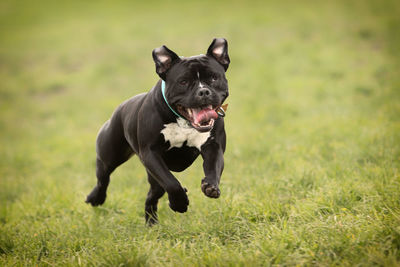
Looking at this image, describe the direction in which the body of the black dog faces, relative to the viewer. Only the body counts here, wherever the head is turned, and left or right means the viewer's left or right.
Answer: facing the viewer and to the right of the viewer
